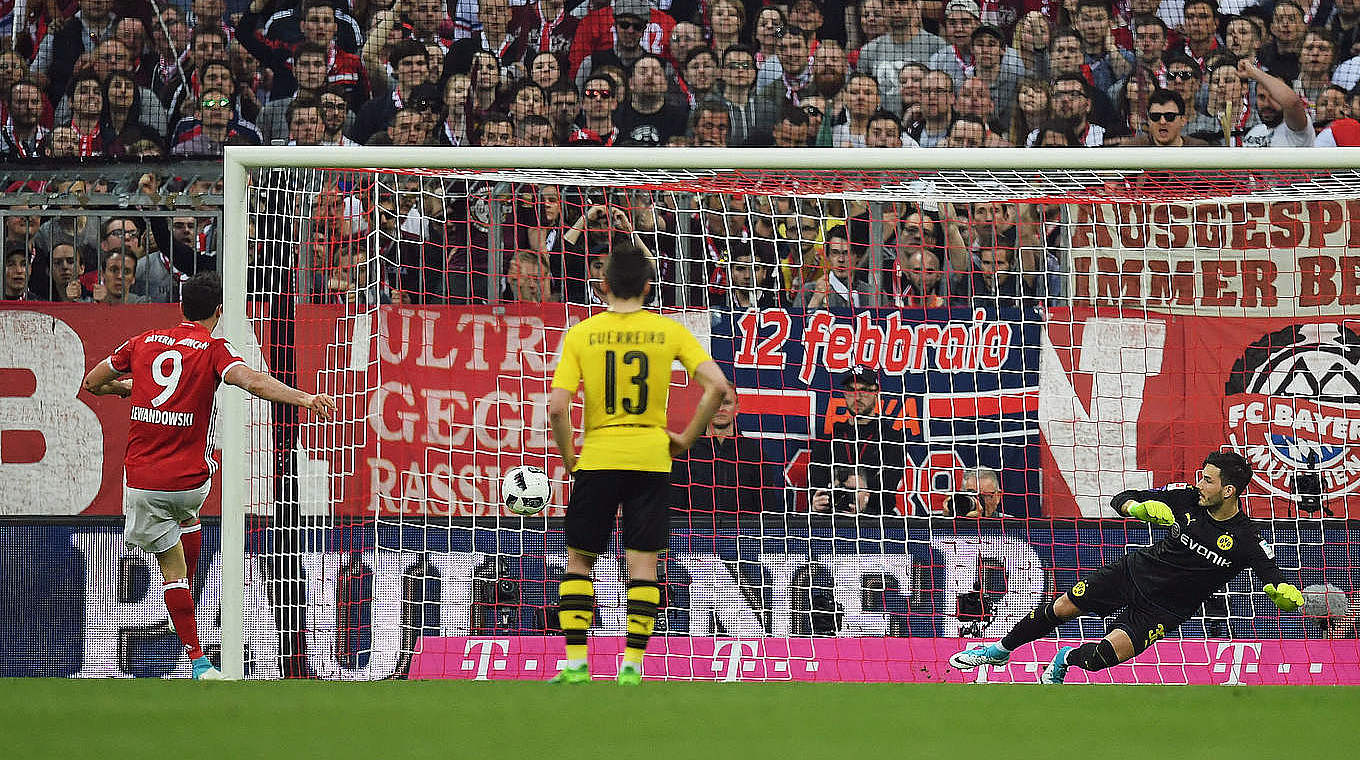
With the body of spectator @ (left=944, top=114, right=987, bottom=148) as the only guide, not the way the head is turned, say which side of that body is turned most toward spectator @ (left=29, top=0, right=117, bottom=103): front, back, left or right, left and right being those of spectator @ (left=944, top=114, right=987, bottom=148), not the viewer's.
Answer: right

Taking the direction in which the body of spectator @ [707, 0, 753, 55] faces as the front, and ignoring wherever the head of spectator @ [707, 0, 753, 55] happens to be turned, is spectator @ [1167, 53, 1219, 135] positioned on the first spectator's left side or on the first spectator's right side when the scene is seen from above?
on the first spectator's left side

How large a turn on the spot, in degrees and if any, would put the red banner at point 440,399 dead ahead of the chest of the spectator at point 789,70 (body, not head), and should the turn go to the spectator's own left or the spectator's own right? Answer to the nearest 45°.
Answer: approximately 45° to the spectator's own right

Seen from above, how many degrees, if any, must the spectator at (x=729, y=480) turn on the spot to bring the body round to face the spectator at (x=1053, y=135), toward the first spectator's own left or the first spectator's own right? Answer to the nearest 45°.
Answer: approximately 135° to the first spectator's own left

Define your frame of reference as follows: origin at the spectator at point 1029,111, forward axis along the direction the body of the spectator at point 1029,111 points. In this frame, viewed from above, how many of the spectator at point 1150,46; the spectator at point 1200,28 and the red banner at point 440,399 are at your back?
2

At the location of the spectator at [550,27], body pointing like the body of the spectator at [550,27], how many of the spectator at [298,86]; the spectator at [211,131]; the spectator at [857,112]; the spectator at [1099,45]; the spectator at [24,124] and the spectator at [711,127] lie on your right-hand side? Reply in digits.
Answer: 3

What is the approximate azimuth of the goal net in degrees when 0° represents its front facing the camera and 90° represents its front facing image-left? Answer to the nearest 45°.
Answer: approximately 0°

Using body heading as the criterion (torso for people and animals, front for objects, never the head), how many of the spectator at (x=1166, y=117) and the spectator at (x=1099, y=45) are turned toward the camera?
2

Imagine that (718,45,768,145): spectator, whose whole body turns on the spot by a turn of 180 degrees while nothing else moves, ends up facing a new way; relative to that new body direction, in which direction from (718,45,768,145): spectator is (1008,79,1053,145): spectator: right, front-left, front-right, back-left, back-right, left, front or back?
right
